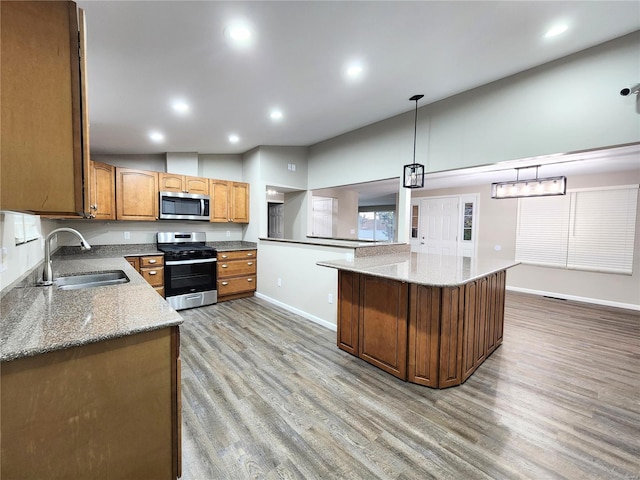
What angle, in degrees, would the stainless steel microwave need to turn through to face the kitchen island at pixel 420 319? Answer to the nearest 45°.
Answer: approximately 45° to its left

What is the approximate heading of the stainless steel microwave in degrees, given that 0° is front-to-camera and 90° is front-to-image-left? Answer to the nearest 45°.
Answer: approximately 0°

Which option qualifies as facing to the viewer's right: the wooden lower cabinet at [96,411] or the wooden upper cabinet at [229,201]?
the wooden lower cabinet

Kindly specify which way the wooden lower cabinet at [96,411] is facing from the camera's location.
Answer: facing to the right of the viewer

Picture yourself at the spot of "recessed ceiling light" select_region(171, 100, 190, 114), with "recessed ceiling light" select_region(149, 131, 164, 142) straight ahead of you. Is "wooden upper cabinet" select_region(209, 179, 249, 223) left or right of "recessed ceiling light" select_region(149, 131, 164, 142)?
right

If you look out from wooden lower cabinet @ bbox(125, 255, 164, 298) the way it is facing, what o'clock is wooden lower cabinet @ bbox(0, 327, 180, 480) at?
wooden lower cabinet @ bbox(0, 327, 180, 480) is roughly at 12 o'clock from wooden lower cabinet @ bbox(125, 255, 164, 298).

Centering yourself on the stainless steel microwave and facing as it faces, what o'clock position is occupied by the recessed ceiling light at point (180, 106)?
The recessed ceiling light is roughly at 12 o'clock from the stainless steel microwave.

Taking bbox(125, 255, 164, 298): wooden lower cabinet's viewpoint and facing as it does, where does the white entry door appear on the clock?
The white entry door is roughly at 9 o'clock from the wooden lower cabinet.

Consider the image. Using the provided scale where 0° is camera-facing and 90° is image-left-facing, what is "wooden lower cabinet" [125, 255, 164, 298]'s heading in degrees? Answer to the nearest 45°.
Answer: approximately 0°

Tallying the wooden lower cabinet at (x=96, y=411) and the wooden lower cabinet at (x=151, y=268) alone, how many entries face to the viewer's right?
1

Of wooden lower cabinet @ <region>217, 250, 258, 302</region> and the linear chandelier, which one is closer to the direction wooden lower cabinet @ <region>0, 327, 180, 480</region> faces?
the linear chandelier
